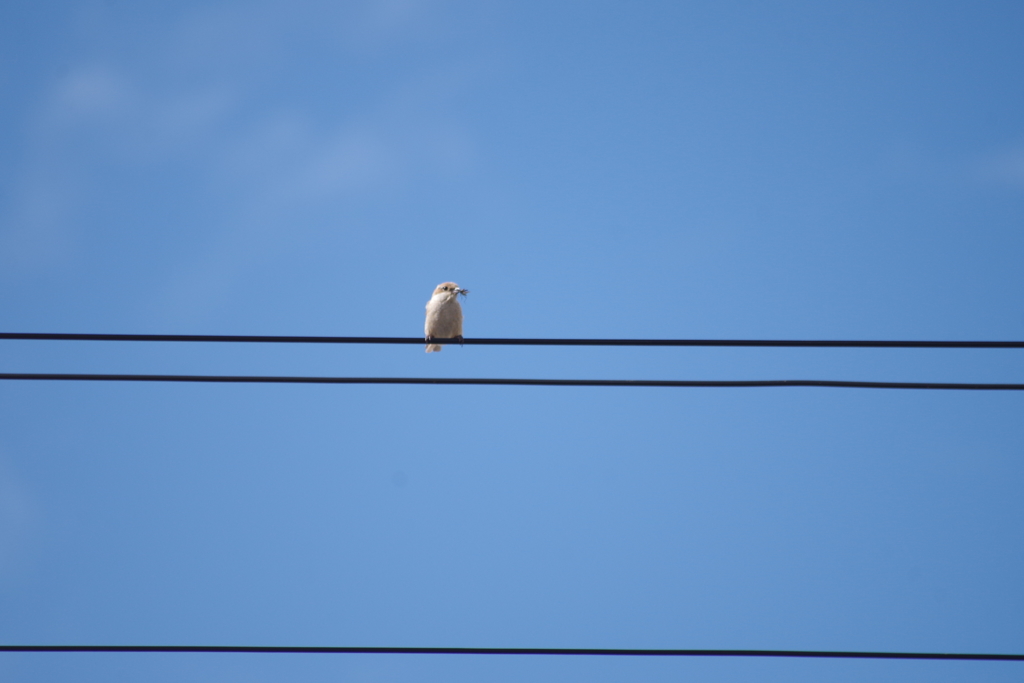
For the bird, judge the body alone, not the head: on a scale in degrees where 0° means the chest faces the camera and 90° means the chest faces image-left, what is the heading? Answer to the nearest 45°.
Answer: approximately 315°
